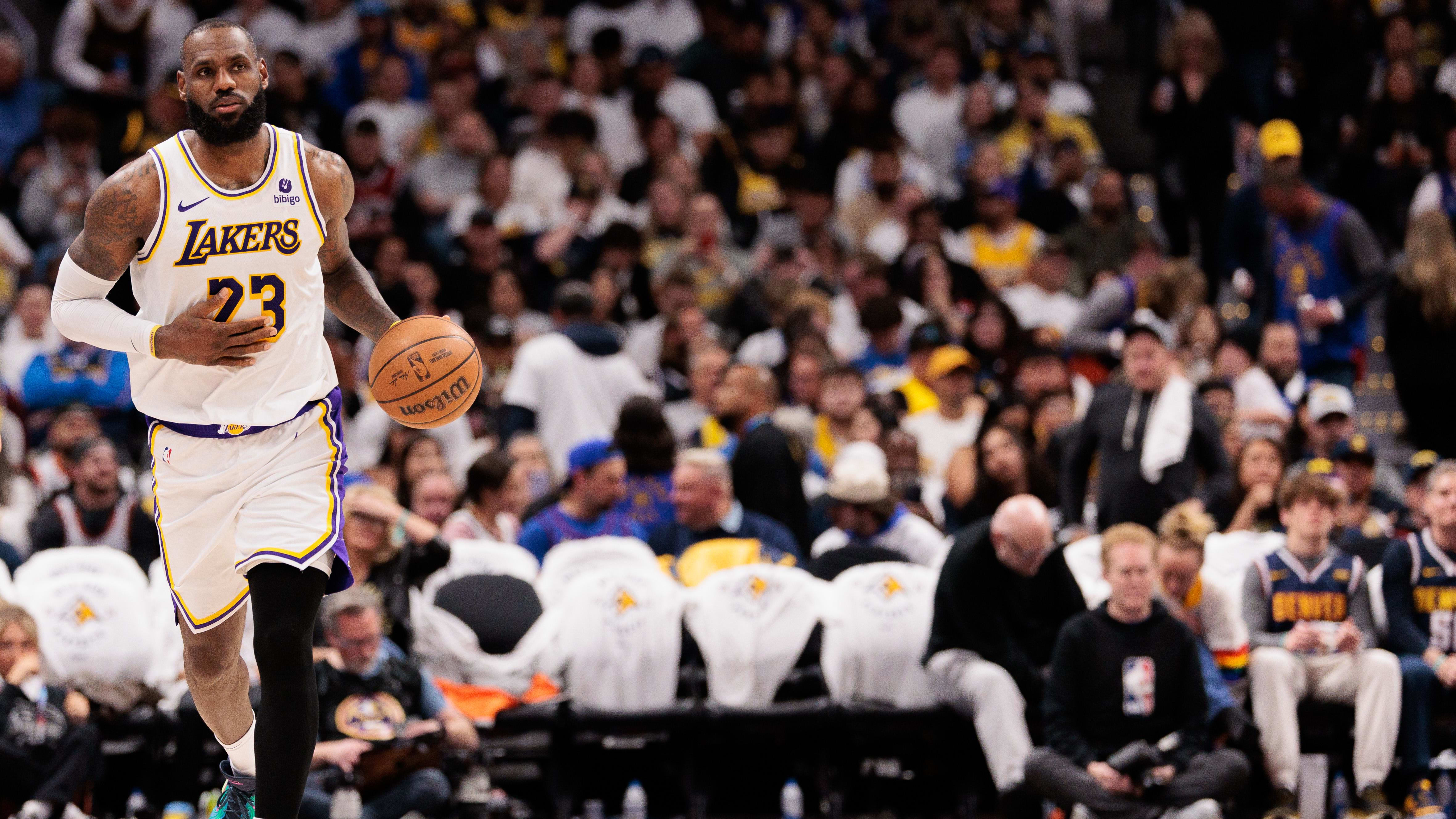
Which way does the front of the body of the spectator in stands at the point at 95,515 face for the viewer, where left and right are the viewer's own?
facing the viewer

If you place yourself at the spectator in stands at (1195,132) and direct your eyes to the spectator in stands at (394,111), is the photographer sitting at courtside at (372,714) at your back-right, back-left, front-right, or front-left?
front-left

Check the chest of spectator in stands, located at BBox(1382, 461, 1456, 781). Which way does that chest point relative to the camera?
toward the camera

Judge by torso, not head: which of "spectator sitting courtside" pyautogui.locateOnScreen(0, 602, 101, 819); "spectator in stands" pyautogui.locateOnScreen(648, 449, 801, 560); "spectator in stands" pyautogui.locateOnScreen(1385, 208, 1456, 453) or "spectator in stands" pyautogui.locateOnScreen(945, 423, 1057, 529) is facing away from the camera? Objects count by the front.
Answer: "spectator in stands" pyautogui.locateOnScreen(1385, 208, 1456, 453)

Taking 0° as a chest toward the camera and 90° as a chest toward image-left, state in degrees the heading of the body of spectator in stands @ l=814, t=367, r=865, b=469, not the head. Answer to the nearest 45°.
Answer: approximately 0°

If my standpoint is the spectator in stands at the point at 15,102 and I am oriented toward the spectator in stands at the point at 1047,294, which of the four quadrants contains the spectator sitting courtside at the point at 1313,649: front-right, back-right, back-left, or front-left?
front-right

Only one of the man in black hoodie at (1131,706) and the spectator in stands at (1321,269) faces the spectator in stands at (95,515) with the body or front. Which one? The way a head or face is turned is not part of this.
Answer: the spectator in stands at (1321,269)

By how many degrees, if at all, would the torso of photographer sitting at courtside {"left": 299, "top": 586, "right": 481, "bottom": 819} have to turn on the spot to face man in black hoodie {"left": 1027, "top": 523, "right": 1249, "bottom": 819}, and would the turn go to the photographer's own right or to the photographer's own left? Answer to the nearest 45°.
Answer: approximately 90° to the photographer's own left

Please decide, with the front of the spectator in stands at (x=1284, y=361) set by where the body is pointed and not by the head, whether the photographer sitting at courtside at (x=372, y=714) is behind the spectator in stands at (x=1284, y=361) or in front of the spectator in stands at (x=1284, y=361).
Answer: in front

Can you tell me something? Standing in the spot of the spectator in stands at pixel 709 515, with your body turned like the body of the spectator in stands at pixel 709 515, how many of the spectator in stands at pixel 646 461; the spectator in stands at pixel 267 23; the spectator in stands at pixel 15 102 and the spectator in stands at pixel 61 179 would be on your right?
4

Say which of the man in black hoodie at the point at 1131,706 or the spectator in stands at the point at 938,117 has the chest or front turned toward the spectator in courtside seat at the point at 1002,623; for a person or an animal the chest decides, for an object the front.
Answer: the spectator in stands at the point at 938,117

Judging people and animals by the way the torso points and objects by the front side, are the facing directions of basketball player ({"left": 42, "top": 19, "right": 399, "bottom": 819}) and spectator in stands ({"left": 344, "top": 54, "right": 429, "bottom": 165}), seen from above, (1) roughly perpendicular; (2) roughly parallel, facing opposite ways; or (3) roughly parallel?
roughly parallel

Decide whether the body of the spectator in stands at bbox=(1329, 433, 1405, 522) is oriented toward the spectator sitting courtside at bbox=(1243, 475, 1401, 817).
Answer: yes

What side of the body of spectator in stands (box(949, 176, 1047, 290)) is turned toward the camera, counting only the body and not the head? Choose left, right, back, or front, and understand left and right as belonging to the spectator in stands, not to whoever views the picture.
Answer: front

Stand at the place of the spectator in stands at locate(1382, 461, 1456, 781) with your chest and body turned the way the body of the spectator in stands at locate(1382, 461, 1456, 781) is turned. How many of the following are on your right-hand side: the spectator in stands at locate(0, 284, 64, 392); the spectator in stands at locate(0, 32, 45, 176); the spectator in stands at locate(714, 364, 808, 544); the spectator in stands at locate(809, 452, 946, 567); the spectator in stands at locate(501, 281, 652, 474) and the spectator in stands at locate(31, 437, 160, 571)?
6

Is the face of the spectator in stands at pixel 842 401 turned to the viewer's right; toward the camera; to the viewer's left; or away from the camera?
toward the camera

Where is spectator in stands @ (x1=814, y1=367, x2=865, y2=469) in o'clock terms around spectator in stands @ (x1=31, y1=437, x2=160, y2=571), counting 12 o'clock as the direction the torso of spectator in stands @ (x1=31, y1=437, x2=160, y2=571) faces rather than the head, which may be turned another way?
spectator in stands @ (x1=814, y1=367, x2=865, y2=469) is roughly at 9 o'clock from spectator in stands @ (x1=31, y1=437, x2=160, y2=571).

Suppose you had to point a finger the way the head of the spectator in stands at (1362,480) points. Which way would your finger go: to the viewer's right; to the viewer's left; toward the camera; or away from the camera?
toward the camera

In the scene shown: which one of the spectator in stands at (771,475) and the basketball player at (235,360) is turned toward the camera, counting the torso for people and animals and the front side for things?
the basketball player

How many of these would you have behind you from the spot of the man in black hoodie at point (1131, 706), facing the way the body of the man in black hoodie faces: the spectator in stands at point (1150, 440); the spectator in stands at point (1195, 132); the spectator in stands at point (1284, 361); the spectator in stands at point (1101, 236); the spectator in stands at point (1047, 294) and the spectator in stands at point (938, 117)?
6

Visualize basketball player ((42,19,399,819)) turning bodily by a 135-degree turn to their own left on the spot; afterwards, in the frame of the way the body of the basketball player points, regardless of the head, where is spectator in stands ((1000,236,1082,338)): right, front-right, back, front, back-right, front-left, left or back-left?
front
